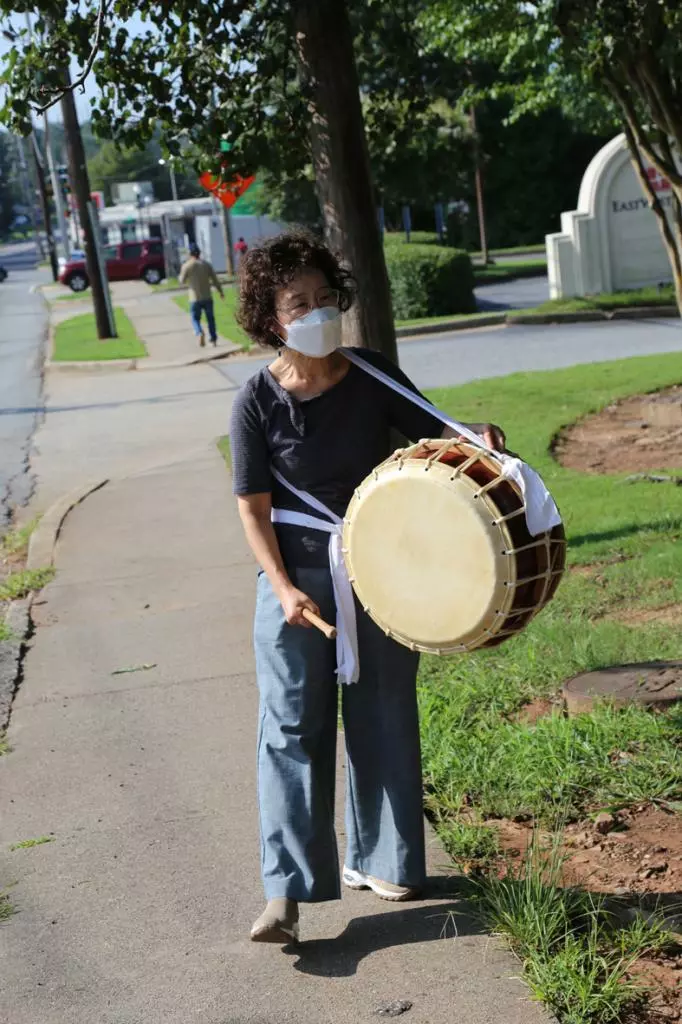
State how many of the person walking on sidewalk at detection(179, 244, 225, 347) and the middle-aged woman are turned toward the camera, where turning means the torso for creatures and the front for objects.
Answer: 1

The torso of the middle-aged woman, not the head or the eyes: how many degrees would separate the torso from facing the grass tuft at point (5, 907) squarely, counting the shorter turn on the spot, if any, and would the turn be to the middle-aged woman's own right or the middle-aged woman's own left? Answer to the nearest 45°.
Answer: approximately 90° to the middle-aged woman's own right

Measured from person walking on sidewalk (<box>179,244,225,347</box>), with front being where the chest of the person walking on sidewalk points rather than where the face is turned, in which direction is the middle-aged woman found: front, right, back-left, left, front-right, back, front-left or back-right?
back

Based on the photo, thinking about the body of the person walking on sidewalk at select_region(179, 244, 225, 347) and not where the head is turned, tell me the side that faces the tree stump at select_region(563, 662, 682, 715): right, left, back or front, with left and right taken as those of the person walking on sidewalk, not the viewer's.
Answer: back

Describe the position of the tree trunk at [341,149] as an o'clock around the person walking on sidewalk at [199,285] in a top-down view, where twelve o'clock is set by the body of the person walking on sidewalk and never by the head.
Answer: The tree trunk is roughly at 6 o'clock from the person walking on sidewalk.

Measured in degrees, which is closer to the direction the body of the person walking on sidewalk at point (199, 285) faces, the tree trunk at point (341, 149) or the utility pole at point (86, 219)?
the utility pole

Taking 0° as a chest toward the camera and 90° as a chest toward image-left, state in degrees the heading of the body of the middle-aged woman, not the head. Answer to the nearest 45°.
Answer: approximately 0°

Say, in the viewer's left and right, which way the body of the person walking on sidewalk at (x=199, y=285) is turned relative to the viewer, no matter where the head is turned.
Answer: facing away from the viewer
